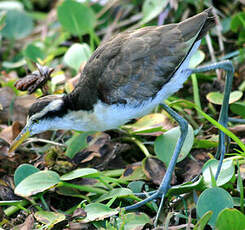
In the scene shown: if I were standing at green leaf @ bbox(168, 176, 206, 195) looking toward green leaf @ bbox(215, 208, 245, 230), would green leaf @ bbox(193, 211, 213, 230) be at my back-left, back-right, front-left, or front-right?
front-right

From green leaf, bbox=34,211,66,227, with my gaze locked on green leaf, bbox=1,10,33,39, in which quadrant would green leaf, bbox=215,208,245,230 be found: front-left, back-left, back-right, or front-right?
back-right

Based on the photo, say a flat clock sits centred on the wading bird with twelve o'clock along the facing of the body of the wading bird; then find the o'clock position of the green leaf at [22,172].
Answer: The green leaf is roughly at 12 o'clock from the wading bird.

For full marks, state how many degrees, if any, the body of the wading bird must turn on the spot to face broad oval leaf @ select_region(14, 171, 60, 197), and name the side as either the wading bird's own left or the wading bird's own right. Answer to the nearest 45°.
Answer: approximately 45° to the wading bird's own left

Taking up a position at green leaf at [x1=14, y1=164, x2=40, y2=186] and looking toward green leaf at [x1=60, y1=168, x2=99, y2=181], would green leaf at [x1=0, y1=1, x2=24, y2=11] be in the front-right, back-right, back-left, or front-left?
back-left

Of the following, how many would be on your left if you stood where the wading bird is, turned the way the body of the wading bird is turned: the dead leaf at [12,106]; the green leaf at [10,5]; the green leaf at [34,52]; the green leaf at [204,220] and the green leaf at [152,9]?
1

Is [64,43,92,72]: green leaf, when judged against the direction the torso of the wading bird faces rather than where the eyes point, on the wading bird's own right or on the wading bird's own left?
on the wading bird's own right

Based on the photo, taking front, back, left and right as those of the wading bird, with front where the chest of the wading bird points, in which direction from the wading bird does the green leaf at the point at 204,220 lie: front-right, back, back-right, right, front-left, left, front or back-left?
left

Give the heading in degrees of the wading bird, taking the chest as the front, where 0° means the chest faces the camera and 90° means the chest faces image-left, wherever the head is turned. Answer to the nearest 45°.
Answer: approximately 90°

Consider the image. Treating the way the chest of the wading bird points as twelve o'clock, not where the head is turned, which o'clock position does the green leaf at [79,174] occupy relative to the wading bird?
The green leaf is roughly at 11 o'clock from the wading bird.

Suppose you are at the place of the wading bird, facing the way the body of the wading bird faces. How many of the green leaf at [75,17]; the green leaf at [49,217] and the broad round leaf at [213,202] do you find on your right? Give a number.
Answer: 1

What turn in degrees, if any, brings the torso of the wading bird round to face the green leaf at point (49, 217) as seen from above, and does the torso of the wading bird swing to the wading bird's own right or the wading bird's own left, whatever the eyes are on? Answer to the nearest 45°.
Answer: approximately 45° to the wading bird's own left

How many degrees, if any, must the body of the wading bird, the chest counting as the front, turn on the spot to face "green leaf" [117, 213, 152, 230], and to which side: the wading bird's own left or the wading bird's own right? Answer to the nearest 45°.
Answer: approximately 90° to the wading bird's own left
